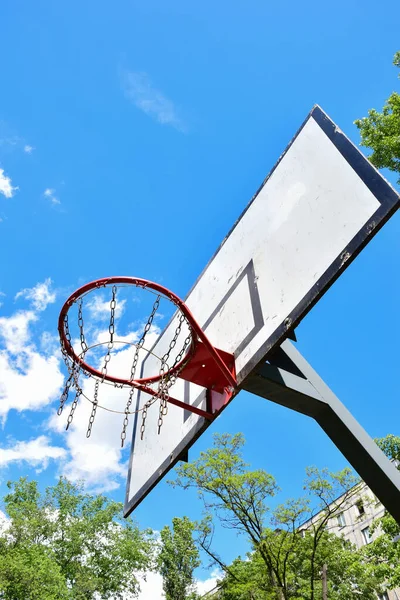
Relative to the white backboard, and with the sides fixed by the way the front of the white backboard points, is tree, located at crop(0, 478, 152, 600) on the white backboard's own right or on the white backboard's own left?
on the white backboard's own right

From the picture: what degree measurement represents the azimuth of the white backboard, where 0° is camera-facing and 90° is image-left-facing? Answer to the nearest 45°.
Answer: approximately 45°

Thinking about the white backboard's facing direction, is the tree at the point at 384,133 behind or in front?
behind
